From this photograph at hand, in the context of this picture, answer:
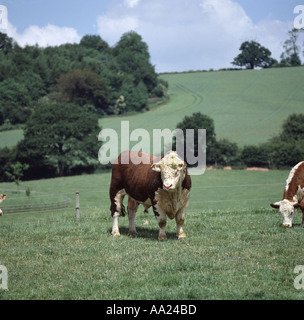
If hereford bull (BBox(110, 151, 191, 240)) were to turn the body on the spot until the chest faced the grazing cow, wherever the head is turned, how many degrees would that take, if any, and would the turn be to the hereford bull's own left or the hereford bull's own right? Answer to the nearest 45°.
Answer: approximately 90° to the hereford bull's own left

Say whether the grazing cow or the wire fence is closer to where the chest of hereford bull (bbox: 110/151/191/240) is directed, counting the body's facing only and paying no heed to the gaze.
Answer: the grazing cow

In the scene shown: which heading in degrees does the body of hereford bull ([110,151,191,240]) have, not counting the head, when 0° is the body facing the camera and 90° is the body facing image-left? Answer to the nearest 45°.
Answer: approximately 315°

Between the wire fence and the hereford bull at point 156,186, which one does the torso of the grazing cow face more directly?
the hereford bull

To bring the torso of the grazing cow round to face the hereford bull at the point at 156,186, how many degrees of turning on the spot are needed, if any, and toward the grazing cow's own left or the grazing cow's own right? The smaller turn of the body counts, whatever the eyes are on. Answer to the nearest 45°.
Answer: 0° — it already faces it

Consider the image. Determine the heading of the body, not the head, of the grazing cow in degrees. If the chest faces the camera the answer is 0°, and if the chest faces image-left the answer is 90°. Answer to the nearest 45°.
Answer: approximately 45°

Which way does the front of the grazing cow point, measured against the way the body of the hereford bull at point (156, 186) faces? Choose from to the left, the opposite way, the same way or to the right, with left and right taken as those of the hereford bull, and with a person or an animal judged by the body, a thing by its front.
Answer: to the right
